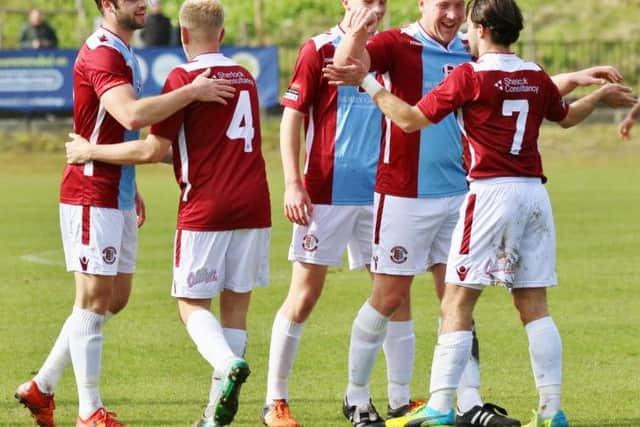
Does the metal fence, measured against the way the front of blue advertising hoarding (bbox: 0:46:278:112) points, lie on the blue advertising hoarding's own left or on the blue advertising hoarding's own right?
on the blue advertising hoarding's own left

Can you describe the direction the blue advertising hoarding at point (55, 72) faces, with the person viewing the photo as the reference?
facing the viewer
